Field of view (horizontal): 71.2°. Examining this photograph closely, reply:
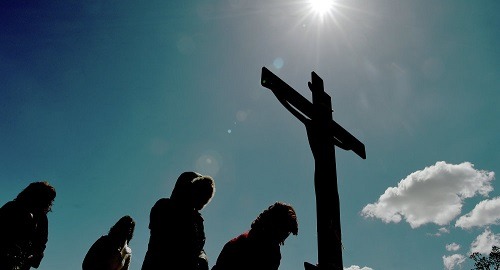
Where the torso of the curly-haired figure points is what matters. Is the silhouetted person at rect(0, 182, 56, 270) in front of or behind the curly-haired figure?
behind

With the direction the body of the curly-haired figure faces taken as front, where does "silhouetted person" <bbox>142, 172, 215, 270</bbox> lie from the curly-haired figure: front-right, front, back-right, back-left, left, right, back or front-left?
back-right

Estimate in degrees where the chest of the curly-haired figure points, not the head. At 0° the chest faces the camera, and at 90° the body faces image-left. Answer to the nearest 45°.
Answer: approximately 270°

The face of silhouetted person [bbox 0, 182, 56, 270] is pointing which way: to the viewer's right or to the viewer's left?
to the viewer's right

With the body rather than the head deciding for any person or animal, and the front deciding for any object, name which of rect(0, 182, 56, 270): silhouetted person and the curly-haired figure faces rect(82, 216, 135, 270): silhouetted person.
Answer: rect(0, 182, 56, 270): silhouetted person

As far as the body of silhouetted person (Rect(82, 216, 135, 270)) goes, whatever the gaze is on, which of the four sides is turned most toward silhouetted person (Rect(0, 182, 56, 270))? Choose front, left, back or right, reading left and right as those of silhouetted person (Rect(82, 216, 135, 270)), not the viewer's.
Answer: back

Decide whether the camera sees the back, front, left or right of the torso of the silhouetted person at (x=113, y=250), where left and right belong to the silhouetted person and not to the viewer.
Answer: right

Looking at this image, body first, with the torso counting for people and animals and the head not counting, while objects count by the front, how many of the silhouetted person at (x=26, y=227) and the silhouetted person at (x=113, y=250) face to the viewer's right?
2

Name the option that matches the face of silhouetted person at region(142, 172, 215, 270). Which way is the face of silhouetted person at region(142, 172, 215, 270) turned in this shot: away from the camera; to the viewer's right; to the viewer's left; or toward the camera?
to the viewer's right

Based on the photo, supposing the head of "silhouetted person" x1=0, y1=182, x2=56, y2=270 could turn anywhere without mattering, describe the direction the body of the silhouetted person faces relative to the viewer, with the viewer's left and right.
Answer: facing to the right of the viewer
